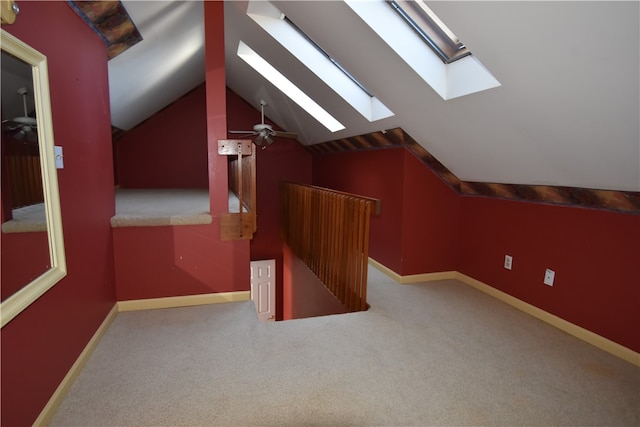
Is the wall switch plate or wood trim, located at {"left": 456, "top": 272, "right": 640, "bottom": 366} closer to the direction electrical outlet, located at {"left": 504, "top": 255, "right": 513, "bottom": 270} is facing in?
the wall switch plate

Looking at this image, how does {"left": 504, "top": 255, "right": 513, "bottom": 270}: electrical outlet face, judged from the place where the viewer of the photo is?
facing the viewer and to the left of the viewer

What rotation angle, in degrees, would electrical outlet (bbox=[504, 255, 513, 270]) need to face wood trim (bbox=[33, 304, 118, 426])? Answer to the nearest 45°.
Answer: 0° — it already faces it

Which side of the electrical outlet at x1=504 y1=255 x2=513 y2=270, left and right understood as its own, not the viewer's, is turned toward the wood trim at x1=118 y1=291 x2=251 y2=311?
front

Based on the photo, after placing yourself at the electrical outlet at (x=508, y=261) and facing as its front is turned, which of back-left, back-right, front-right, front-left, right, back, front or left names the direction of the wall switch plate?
front
